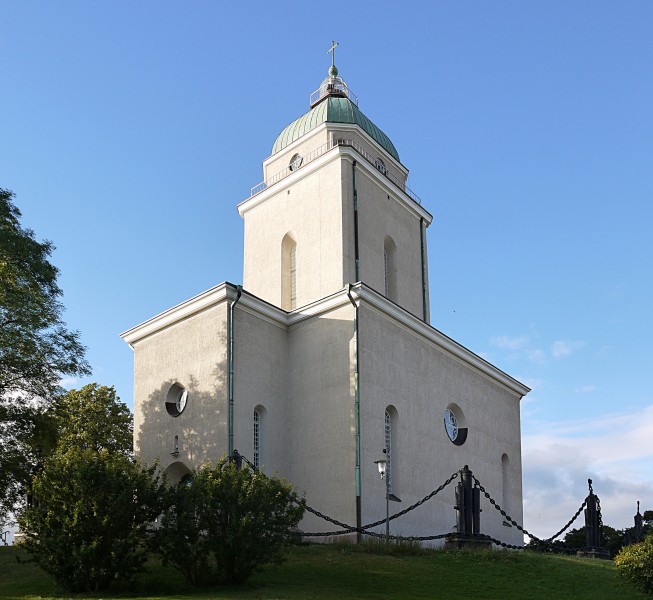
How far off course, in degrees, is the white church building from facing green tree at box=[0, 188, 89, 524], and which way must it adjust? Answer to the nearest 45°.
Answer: approximately 45° to its right

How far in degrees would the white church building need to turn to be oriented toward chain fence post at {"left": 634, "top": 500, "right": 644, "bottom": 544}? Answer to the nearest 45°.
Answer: approximately 135° to its left

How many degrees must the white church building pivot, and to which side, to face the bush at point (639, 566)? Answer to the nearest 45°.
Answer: approximately 90° to its left

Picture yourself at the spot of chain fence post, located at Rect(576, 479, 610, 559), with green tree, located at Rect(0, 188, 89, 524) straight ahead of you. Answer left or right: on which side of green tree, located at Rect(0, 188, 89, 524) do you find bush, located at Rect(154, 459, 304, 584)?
left

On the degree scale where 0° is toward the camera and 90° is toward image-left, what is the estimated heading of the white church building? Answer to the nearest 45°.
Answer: approximately 45°

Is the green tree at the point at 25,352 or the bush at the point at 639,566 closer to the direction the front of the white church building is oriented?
the green tree

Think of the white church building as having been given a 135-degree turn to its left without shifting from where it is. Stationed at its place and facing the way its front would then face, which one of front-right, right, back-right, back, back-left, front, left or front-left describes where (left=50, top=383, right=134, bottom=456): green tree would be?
back-left

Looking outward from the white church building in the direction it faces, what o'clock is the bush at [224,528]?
The bush is roughly at 11 o'clock from the white church building.

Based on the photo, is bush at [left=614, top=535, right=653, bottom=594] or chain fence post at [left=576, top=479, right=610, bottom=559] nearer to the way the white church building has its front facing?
the bush
